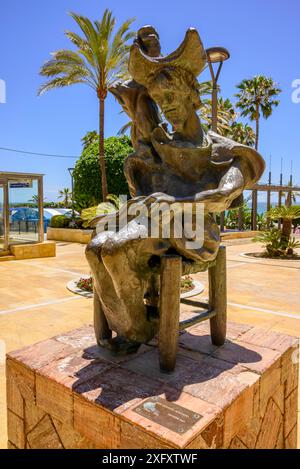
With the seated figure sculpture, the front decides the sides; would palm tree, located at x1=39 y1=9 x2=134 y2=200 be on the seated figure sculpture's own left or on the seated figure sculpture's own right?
on the seated figure sculpture's own right

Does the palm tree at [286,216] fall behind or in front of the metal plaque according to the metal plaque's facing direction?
behind

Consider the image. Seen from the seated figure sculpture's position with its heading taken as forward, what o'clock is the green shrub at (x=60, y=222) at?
The green shrub is roughly at 4 o'clock from the seated figure sculpture.

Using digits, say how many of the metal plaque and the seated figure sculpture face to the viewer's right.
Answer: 0

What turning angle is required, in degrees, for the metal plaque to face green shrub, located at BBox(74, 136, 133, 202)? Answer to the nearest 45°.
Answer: approximately 135° to its right

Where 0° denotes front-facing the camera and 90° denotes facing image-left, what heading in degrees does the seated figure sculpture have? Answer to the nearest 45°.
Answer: approximately 45°

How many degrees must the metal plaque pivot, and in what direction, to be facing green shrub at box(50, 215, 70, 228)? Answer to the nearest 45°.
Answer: approximately 135° to its right
